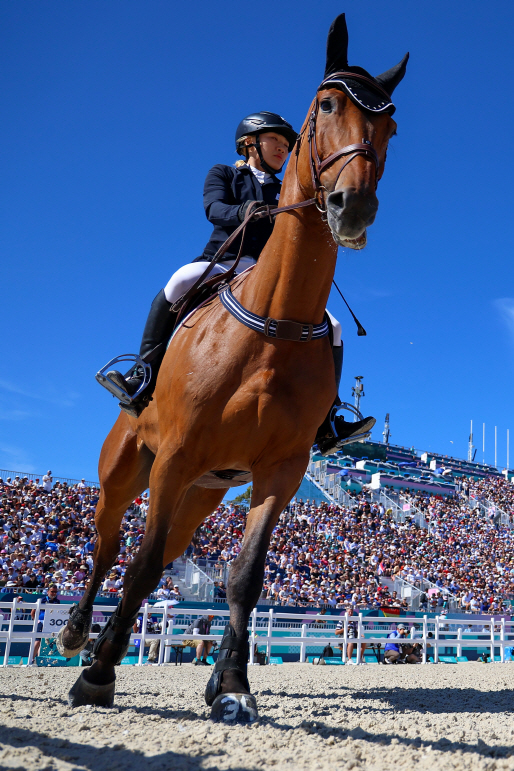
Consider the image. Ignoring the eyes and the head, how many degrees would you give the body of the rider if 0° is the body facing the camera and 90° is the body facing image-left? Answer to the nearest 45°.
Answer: approximately 315°

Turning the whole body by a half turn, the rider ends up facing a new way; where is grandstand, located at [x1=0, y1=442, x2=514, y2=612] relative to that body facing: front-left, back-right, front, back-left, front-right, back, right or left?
front-right

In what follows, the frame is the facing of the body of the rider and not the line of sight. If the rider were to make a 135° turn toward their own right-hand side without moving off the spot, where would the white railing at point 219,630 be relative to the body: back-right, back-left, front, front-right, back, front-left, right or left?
right

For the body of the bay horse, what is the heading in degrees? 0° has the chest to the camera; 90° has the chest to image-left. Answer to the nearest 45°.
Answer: approximately 315°

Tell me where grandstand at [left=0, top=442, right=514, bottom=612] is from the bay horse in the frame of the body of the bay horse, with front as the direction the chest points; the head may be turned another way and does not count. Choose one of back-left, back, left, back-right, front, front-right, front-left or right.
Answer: back-left
